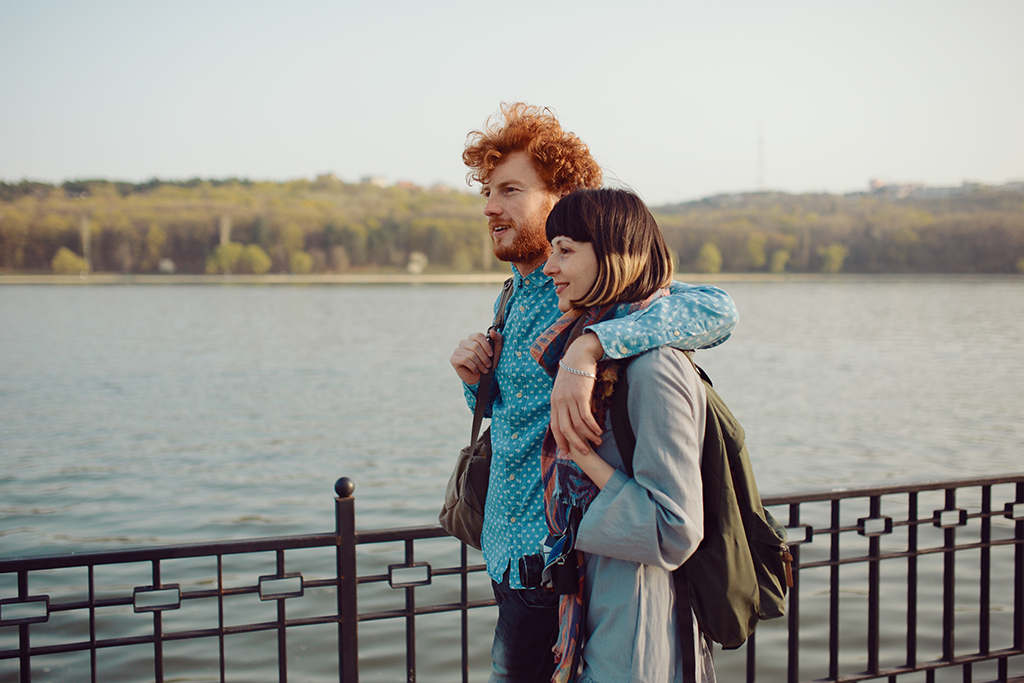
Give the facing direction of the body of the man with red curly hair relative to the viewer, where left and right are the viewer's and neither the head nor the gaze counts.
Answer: facing the viewer and to the left of the viewer

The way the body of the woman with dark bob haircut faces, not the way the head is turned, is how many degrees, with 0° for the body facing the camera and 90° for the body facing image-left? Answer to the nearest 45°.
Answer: approximately 90°

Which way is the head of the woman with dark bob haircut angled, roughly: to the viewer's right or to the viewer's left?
to the viewer's left
